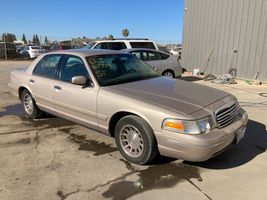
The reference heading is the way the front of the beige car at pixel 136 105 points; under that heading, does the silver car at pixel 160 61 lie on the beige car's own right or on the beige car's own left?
on the beige car's own left

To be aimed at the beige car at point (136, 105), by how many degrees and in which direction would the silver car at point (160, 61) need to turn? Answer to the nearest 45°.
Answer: approximately 90° to its left

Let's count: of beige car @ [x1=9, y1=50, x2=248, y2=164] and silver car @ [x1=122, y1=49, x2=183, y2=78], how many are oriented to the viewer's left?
1

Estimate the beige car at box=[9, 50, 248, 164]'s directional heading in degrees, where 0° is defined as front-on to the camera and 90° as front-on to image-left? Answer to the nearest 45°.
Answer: approximately 315°

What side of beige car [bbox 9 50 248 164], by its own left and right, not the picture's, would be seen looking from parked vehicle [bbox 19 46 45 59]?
back

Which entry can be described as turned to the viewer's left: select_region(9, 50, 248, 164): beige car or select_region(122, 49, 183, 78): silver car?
select_region(122, 49, 183, 78): silver car

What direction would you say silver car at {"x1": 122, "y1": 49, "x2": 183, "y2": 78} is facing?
to the viewer's left

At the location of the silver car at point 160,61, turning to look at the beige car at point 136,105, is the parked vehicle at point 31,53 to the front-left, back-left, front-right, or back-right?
back-right
